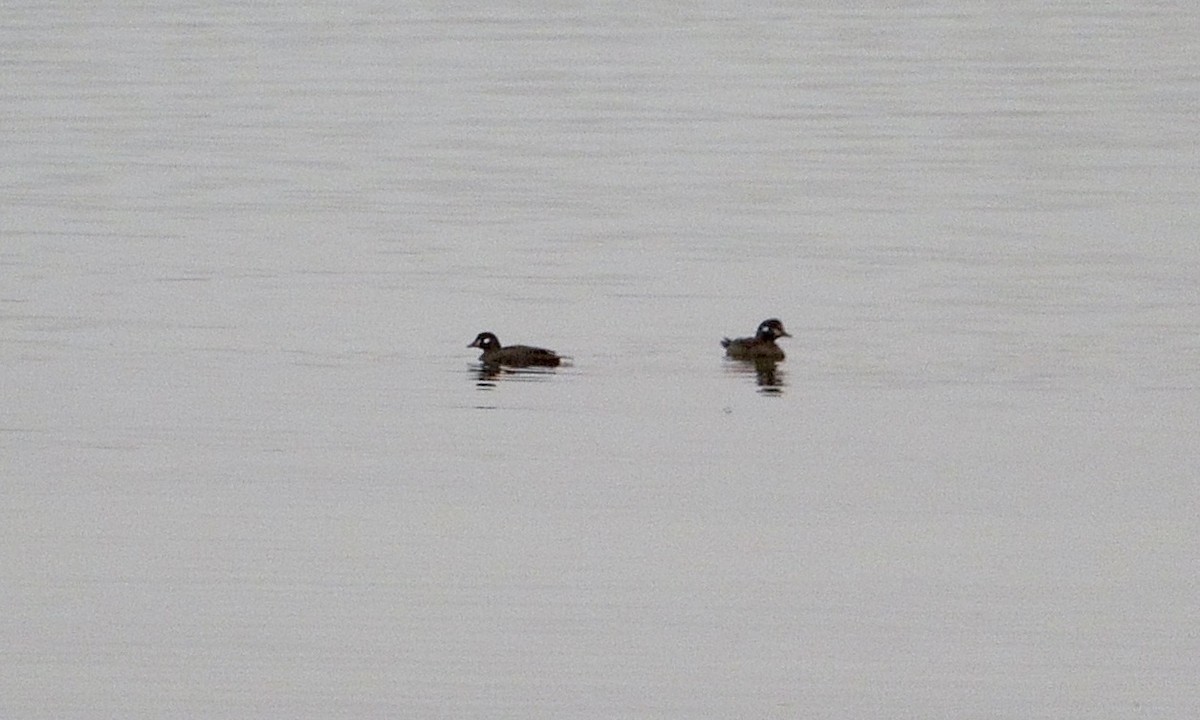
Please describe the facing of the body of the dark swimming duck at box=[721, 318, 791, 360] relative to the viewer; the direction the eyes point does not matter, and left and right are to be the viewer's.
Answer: facing to the right of the viewer

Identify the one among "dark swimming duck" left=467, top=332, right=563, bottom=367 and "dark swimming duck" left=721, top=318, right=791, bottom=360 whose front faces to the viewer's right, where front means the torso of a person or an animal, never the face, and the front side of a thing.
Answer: "dark swimming duck" left=721, top=318, right=791, bottom=360

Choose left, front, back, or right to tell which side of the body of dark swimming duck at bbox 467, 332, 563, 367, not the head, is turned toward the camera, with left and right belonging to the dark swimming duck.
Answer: left

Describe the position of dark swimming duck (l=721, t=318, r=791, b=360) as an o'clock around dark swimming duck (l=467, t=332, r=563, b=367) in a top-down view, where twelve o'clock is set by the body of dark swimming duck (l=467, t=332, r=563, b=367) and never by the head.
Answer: dark swimming duck (l=721, t=318, r=791, b=360) is roughly at 6 o'clock from dark swimming duck (l=467, t=332, r=563, b=367).

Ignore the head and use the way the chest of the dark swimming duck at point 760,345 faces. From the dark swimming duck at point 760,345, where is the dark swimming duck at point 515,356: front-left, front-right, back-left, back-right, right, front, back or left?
back

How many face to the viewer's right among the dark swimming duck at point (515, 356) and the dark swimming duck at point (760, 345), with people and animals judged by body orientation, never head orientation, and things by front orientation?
1

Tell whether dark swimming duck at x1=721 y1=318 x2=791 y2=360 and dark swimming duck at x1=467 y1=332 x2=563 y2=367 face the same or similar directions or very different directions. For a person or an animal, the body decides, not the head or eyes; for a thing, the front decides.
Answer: very different directions
